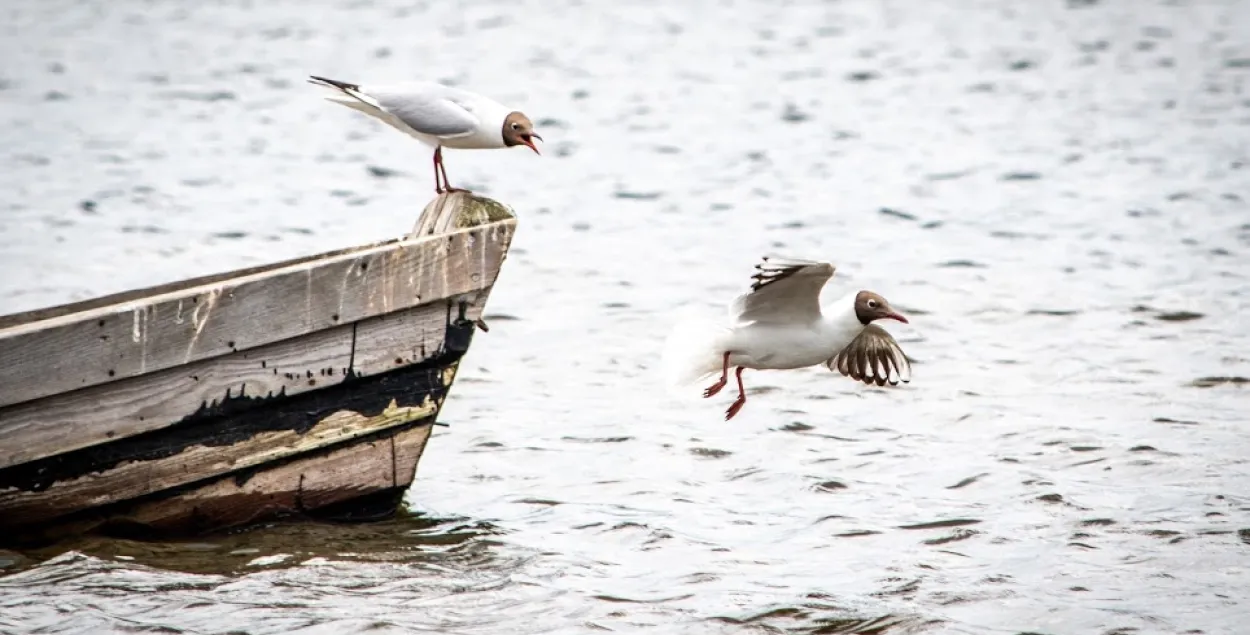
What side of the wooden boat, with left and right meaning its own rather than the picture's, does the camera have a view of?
right

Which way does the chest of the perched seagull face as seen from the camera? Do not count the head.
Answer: to the viewer's right

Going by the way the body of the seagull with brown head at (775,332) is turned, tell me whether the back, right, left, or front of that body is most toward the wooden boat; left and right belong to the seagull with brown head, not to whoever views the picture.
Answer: back

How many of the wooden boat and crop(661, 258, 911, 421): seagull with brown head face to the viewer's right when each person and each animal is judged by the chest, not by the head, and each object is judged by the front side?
2

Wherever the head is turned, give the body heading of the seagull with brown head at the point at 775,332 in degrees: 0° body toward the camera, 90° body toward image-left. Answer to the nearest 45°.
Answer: approximately 270°

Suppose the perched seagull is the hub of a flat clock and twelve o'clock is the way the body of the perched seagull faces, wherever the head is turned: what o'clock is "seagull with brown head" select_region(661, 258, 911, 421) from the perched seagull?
The seagull with brown head is roughly at 1 o'clock from the perched seagull.

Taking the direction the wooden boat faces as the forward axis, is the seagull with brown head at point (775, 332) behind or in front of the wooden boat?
in front
